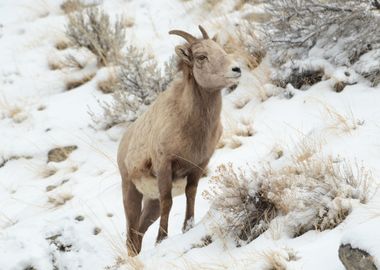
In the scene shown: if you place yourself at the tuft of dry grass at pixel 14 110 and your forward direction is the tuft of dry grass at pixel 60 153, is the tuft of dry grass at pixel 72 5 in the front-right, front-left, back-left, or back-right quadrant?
back-left

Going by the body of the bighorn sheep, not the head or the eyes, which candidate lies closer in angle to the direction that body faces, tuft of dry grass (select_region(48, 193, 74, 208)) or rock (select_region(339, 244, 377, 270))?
the rock

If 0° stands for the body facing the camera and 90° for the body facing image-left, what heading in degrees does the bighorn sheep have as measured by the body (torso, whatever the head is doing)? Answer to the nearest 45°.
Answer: approximately 315°

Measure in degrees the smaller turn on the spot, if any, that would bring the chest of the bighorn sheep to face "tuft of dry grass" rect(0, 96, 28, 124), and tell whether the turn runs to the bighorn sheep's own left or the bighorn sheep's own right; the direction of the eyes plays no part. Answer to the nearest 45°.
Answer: approximately 180°

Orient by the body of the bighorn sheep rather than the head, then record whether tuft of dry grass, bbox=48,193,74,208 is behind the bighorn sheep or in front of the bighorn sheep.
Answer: behind

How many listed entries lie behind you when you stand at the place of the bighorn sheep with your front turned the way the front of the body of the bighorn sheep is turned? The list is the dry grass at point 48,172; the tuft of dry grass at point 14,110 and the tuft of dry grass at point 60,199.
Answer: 3

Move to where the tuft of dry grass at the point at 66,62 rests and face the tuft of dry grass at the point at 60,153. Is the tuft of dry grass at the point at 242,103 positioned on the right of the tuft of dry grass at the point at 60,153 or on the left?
left

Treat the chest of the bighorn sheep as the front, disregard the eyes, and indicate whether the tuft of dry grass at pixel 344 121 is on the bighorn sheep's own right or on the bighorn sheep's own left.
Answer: on the bighorn sheep's own left

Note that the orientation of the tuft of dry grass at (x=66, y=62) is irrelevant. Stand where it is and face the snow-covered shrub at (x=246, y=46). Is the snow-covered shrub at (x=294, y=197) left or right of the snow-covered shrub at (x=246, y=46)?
right

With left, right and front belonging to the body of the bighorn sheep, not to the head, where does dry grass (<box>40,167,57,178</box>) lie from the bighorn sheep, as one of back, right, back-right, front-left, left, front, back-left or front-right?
back

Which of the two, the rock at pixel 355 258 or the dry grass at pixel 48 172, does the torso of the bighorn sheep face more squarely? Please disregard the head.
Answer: the rock

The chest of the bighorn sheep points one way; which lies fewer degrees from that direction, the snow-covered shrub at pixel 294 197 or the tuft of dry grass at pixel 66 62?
the snow-covered shrub

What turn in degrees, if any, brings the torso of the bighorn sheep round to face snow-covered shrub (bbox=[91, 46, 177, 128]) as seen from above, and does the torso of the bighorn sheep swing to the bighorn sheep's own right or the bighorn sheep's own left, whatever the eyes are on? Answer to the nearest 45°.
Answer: approximately 135° to the bighorn sheep's own left
